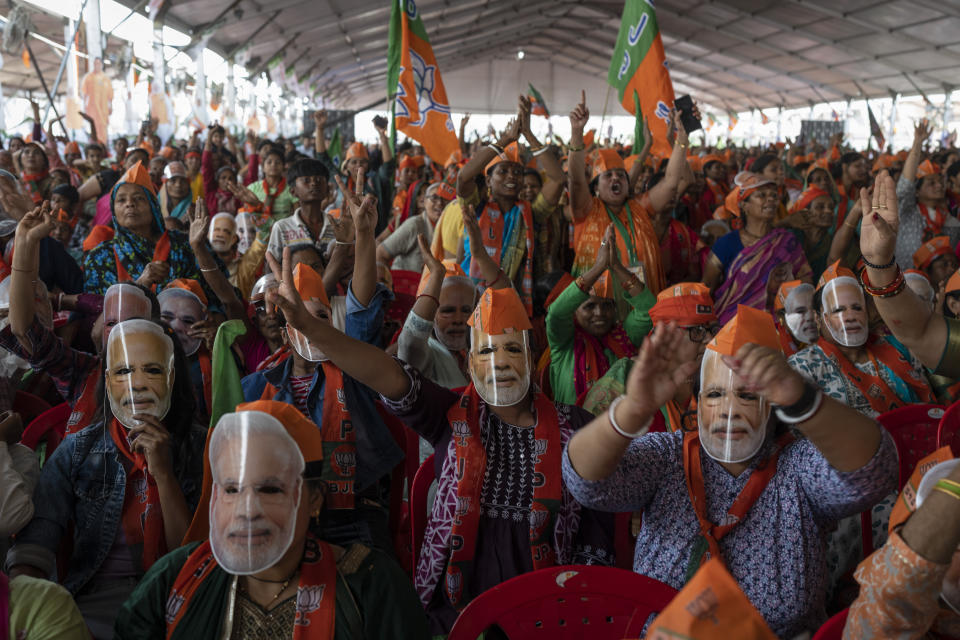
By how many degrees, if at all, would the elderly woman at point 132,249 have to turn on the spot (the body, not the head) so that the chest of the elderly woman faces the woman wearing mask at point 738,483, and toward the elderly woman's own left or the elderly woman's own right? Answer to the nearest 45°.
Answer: approximately 45° to the elderly woman's own left

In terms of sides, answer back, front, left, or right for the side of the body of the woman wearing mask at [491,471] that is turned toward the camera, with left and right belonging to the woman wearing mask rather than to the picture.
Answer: front

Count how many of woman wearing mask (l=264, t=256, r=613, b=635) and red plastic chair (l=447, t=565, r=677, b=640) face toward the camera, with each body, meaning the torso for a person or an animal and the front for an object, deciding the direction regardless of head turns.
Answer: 2

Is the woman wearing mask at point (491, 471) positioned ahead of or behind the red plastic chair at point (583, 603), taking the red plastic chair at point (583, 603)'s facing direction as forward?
behind

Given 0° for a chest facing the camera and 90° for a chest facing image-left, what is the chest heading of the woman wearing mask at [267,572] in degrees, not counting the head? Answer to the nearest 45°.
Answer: approximately 0°

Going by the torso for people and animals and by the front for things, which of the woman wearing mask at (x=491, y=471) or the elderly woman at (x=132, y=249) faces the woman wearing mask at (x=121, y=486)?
the elderly woman

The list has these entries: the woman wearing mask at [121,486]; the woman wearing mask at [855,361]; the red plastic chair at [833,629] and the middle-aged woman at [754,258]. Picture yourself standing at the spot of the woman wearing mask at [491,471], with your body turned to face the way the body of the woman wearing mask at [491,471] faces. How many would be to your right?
1

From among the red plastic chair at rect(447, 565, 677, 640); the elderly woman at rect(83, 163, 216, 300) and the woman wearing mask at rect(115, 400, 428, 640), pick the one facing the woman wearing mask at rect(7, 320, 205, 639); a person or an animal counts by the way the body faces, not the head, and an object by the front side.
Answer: the elderly woman

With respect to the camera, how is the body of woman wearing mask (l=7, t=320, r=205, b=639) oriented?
toward the camera

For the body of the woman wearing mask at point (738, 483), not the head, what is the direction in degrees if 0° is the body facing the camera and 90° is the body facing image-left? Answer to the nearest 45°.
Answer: approximately 0°

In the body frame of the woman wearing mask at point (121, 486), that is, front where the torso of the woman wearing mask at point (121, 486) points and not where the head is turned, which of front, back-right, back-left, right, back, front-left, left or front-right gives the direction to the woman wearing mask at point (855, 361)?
left
